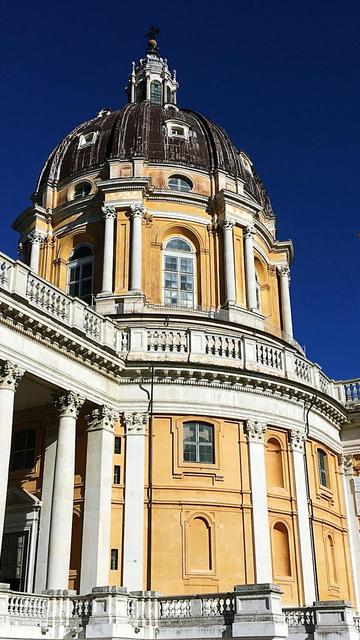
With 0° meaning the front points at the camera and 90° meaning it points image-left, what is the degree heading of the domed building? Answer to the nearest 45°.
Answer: approximately 45°
